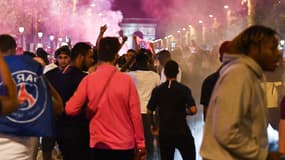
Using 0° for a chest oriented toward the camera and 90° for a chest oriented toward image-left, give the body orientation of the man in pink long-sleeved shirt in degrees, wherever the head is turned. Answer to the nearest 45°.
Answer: approximately 180°

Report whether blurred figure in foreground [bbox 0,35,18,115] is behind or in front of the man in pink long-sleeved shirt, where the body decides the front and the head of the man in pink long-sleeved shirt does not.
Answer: behind

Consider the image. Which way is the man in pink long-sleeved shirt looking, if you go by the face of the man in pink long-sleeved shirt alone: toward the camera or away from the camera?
away from the camera
